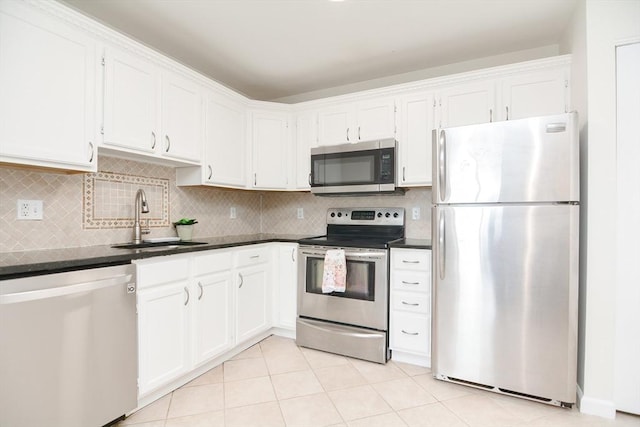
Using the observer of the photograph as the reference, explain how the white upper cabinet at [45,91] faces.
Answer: facing the viewer and to the right of the viewer

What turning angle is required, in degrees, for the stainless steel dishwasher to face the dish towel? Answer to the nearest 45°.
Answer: approximately 45° to its left

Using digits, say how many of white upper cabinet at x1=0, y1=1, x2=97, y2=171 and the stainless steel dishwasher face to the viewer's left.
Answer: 0

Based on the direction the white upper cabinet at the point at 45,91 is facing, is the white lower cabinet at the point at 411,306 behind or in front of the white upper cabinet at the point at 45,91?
in front

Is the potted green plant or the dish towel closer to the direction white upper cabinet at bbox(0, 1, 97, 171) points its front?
the dish towel

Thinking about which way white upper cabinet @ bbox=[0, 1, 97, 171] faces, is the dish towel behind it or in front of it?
in front

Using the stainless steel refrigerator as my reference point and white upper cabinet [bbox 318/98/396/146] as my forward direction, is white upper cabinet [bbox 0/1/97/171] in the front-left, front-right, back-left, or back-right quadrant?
front-left

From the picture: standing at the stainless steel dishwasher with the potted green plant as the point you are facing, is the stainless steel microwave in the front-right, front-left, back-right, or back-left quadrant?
front-right

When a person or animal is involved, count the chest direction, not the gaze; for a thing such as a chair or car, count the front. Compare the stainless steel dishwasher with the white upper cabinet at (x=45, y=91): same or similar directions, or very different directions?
same or similar directions

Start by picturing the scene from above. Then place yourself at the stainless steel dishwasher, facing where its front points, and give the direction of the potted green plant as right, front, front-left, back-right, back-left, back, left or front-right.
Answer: left

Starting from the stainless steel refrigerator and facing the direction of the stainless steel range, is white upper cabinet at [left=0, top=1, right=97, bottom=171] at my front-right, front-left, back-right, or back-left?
front-left

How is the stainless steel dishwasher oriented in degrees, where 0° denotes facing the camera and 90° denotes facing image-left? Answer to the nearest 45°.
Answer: approximately 315°

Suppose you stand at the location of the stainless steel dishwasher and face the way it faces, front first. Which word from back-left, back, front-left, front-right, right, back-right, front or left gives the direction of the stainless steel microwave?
front-left
